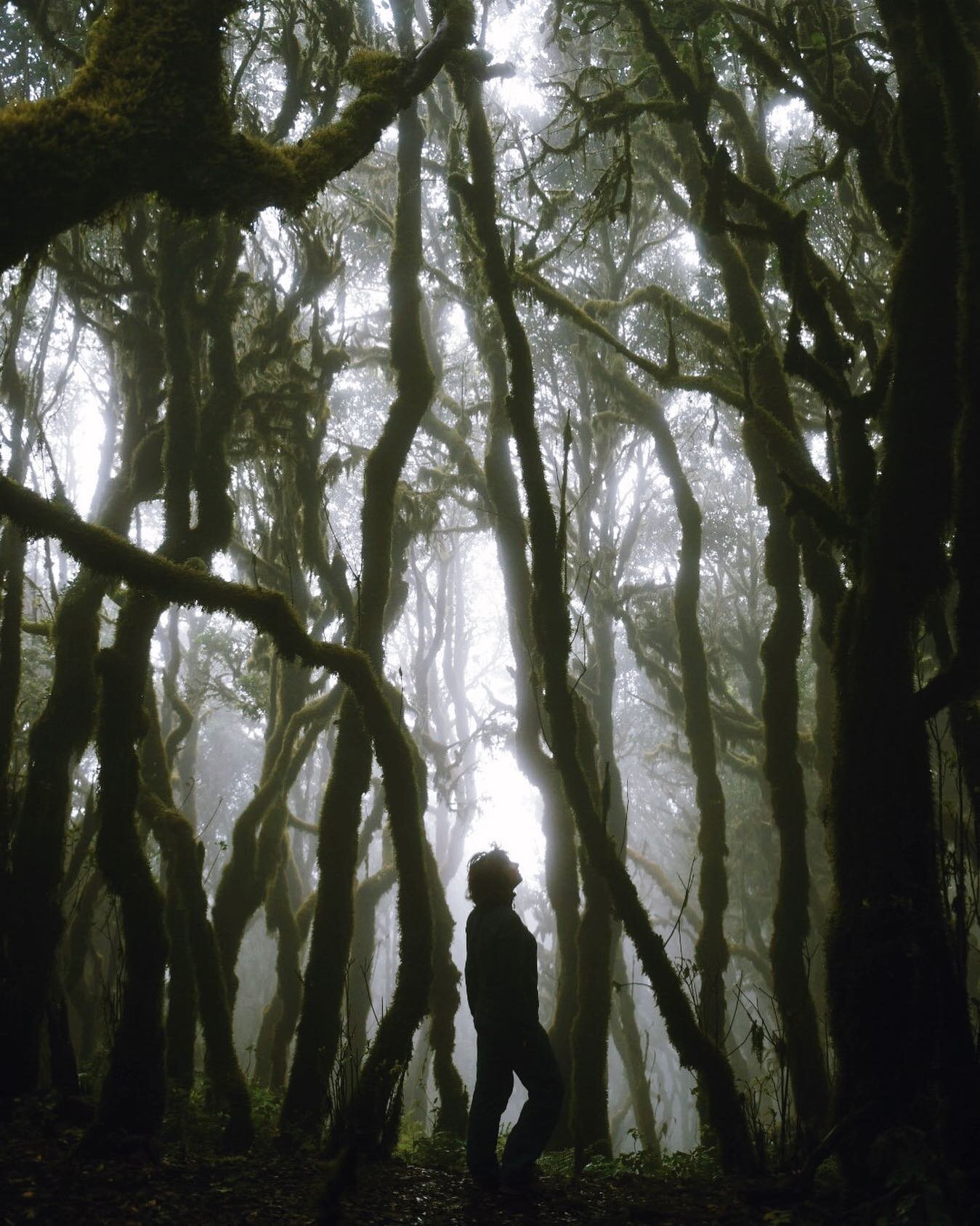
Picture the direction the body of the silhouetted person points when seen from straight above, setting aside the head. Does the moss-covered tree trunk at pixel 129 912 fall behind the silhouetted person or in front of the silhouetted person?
behind

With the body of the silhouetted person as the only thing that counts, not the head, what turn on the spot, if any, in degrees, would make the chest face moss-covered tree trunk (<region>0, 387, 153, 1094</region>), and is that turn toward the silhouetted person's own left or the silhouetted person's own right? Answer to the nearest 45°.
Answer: approximately 135° to the silhouetted person's own left

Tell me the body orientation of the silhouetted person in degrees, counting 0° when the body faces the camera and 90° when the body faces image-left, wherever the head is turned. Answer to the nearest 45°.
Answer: approximately 270°

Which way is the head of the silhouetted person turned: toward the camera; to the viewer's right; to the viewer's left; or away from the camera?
to the viewer's right

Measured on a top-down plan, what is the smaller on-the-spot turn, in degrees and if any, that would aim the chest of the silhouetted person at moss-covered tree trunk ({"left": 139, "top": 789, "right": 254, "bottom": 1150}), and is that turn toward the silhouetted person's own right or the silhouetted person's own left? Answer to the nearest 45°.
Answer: approximately 135° to the silhouetted person's own left
